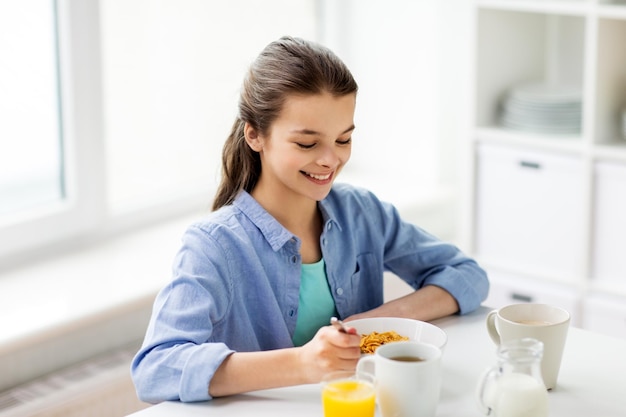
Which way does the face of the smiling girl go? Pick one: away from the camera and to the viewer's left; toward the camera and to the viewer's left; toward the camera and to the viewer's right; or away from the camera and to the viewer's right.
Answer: toward the camera and to the viewer's right

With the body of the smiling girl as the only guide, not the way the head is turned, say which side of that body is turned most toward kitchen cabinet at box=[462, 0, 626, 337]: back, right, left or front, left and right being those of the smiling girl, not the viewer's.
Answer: left

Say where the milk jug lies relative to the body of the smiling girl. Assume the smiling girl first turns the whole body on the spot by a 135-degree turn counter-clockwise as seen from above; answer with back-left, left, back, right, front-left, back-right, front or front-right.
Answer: back-right

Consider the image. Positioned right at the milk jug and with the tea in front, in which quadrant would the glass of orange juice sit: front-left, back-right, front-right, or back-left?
front-left
